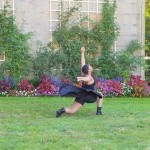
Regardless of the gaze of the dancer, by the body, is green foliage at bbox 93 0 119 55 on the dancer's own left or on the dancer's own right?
on the dancer's own left

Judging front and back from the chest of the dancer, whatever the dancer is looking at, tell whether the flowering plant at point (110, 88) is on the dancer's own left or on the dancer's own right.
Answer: on the dancer's own left
